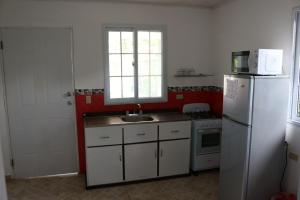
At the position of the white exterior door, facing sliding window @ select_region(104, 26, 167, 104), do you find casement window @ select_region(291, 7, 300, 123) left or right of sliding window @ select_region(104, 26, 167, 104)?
right

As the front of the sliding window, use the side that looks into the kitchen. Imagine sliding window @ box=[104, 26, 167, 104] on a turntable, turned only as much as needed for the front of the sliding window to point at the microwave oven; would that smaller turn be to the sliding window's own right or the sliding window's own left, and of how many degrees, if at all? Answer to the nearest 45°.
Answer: approximately 45° to the sliding window's own left

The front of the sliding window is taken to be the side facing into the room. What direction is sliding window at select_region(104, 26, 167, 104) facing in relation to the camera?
toward the camera

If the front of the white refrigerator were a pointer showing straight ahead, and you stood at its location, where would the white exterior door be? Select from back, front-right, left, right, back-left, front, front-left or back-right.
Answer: front-right

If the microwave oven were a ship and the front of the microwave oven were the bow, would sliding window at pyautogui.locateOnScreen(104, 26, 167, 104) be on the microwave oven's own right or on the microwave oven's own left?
on the microwave oven's own right

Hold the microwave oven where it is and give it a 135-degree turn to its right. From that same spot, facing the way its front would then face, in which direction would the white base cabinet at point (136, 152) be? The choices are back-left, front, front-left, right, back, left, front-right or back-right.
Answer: left

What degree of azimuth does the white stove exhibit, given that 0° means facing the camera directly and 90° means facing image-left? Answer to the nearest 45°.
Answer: approximately 315°

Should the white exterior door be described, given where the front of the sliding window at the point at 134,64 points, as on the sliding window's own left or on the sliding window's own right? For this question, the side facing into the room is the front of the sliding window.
on the sliding window's own right

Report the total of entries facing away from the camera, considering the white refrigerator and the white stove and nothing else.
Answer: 0

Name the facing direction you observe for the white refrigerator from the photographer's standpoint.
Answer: facing the viewer and to the left of the viewer
